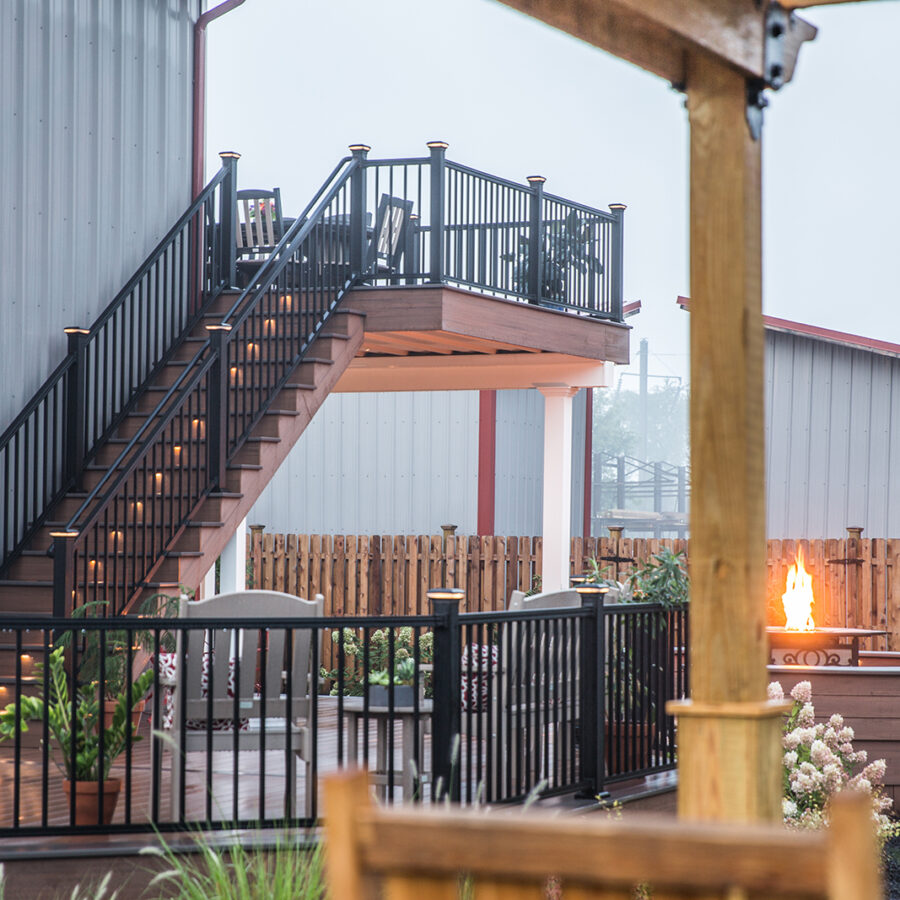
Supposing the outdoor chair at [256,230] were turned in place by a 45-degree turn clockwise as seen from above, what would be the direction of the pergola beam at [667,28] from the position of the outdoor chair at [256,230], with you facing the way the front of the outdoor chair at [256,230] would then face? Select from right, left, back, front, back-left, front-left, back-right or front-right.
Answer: back-right

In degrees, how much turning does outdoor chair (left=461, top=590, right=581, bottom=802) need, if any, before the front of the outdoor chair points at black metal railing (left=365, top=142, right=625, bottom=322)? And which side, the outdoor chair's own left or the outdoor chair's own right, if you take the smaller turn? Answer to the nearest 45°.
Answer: approximately 45° to the outdoor chair's own right

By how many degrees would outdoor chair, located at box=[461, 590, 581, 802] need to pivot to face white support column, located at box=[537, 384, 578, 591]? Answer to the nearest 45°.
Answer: approximately 45° to its right

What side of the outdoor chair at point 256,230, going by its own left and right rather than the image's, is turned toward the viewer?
back

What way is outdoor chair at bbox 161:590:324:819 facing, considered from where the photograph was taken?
facing away from the viewer

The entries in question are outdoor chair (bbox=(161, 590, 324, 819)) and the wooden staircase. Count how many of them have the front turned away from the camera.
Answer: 1

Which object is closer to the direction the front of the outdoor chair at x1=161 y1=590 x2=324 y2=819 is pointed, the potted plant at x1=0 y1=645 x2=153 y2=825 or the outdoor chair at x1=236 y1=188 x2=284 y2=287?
the outdoor chair

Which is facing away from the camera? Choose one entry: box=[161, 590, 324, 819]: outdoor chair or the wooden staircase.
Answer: the outdoor chair

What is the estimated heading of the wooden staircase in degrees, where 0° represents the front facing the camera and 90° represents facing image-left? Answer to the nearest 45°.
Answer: approximately 45°
